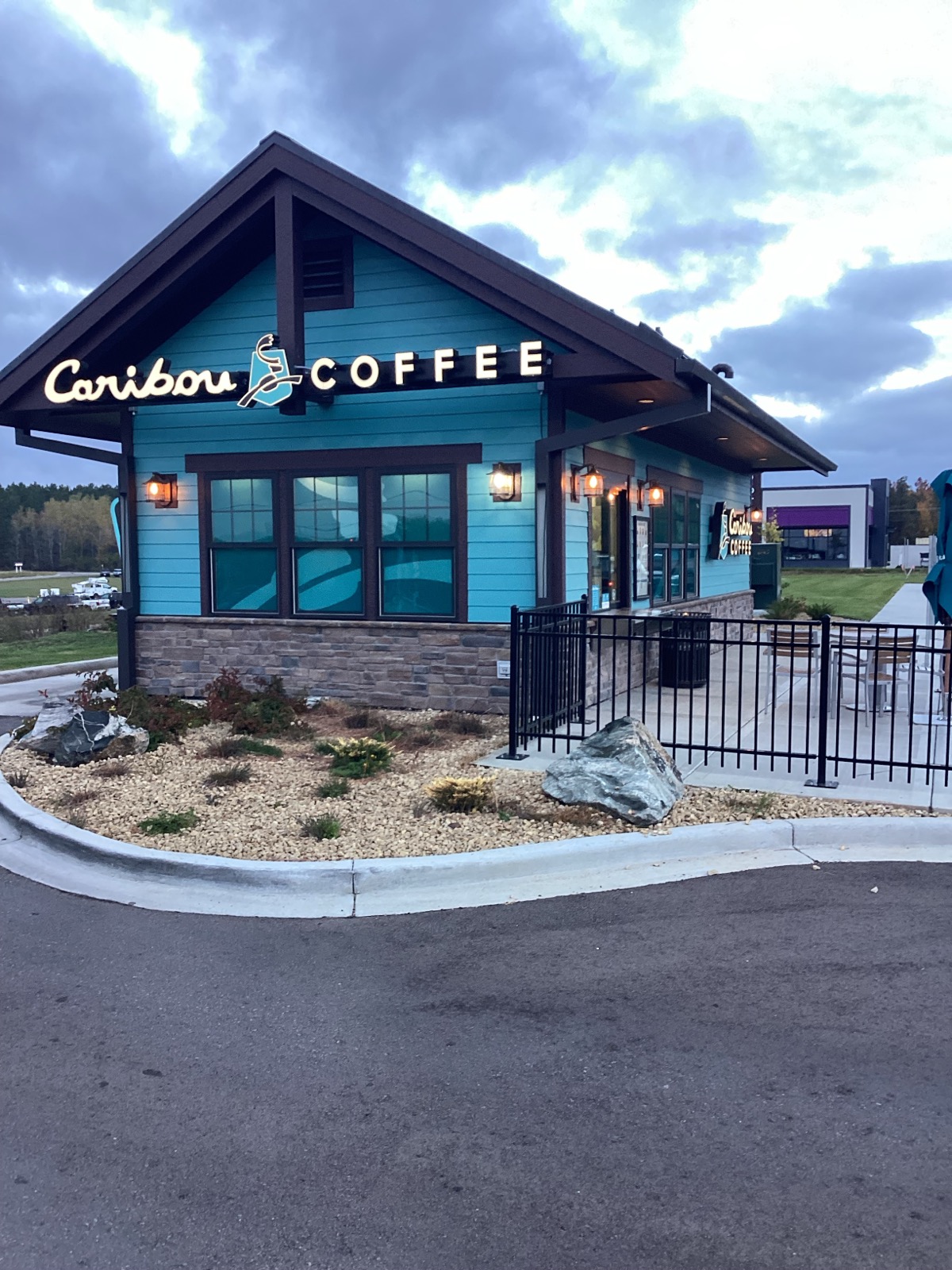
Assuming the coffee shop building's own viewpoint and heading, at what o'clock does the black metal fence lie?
The black metal fence is roughly at 10 o'clock from the coffee shop building.

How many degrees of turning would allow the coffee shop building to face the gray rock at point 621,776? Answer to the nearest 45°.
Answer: approximately 45° to its left

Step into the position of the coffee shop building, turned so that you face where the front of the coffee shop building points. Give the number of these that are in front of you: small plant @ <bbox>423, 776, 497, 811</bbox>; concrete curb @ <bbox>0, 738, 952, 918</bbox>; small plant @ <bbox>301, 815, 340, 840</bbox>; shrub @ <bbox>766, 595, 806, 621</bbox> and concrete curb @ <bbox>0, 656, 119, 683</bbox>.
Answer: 3

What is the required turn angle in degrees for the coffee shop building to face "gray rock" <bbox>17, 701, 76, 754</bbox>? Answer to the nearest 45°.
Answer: approximately 45° to its right

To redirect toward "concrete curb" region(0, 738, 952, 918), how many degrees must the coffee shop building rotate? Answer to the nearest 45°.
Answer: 0° — it already faces it

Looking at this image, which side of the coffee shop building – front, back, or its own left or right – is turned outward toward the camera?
front

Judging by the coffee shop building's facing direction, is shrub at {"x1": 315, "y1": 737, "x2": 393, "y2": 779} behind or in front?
in front

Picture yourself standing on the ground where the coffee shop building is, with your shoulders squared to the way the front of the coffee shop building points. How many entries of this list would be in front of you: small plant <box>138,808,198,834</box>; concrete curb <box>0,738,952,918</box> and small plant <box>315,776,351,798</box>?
3

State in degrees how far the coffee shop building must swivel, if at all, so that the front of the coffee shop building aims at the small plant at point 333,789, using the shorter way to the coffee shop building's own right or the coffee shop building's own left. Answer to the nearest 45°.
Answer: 0° — it already faces it

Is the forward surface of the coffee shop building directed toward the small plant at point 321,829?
yes

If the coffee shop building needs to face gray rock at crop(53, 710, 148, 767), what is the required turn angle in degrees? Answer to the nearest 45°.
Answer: approximately 45° to its right

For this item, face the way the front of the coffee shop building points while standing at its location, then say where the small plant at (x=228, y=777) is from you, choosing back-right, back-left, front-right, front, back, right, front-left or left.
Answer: front
